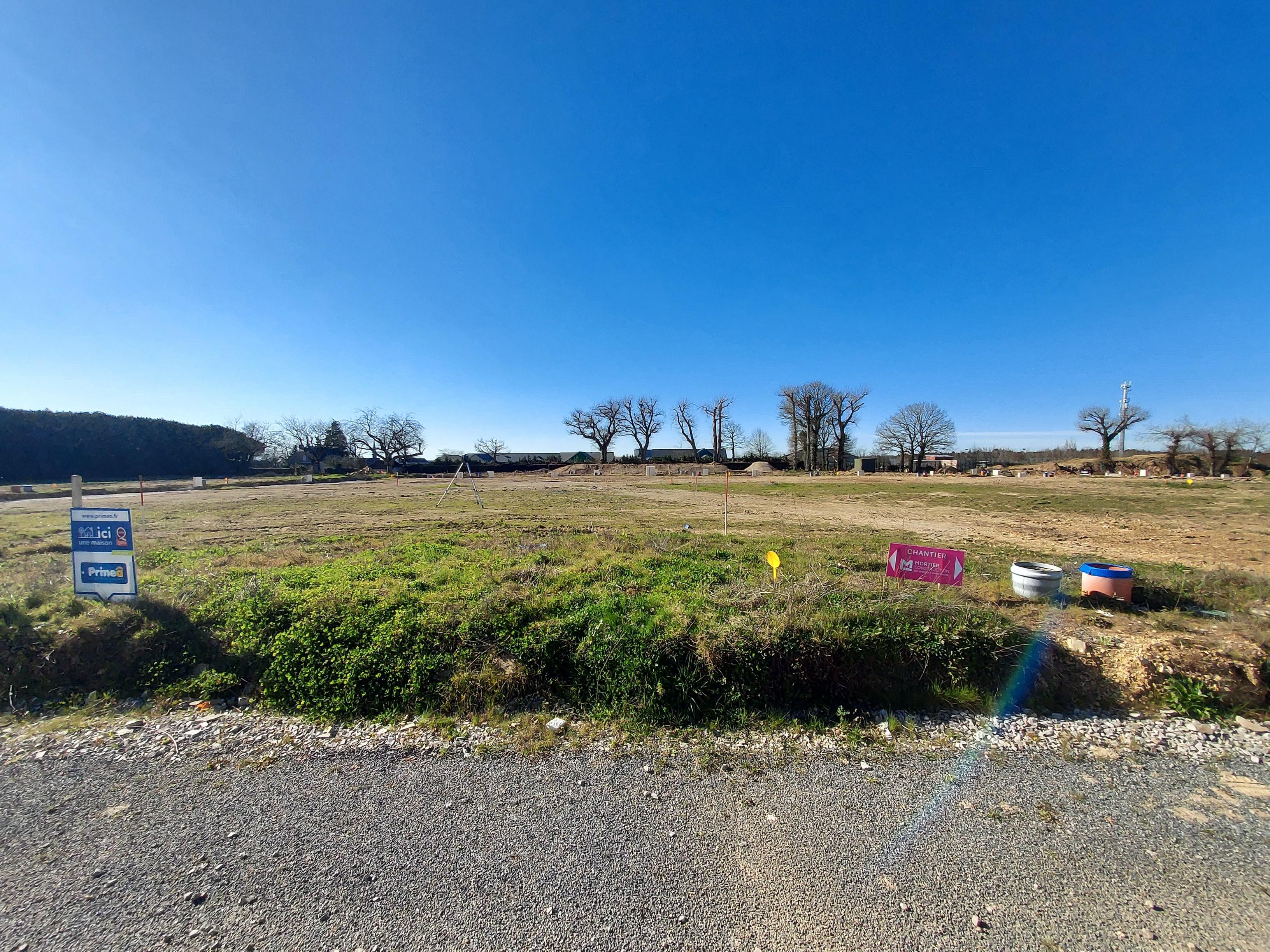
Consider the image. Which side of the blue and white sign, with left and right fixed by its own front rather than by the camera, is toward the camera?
front

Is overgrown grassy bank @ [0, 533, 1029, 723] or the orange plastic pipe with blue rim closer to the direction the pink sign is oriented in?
the overgrown grassy bank

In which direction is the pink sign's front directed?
toward the camera

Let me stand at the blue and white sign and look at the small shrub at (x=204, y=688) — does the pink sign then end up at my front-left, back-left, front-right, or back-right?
front-left

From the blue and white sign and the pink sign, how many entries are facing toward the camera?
2

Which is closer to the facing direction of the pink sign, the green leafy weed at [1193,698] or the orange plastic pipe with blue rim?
the green leafy weed

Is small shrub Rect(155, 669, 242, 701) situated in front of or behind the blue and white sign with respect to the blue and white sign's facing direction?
in front

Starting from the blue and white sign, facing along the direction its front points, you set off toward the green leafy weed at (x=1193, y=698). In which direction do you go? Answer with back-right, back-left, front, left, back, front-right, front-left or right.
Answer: front-left
